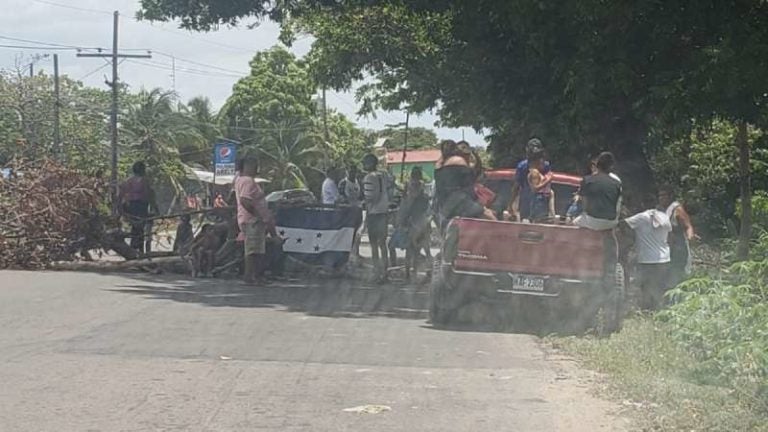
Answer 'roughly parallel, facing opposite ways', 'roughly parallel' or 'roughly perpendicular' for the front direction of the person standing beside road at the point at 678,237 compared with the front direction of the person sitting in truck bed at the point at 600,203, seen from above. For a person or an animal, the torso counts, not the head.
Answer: roughly perpendicular

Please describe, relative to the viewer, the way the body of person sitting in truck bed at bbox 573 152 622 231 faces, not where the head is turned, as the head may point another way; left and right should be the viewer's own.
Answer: facing away from the viewer

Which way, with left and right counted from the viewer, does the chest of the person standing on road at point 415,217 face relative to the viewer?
facing away from the viewer

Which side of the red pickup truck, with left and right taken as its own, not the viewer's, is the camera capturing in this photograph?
back

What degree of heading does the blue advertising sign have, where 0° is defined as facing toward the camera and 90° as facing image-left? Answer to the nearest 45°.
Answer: approximately 0°

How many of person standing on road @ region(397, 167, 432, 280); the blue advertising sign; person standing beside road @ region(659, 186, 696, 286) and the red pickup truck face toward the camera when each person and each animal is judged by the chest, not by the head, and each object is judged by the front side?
1

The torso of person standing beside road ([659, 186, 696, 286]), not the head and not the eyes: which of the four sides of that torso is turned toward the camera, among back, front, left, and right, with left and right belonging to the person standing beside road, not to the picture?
left

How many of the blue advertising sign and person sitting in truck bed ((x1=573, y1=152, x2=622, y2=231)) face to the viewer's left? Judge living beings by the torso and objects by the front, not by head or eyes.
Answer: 0

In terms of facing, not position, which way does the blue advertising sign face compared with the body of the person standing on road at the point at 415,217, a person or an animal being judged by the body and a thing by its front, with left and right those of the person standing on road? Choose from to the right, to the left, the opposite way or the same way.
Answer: the opposite way
